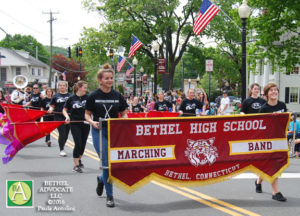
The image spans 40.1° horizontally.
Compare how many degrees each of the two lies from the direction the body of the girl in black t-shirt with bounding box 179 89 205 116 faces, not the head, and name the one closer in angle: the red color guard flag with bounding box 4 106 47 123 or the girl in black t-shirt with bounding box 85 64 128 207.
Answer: the girl in black t-shirt

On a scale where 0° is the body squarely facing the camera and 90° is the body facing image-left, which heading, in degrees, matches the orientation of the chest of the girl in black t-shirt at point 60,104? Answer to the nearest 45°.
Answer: approximately 0°

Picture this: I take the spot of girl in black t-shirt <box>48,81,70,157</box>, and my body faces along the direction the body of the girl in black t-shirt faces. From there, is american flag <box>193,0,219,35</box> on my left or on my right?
on my left

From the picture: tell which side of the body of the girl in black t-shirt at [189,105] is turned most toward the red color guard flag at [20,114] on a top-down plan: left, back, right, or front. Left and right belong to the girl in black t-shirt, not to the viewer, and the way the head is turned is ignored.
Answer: right

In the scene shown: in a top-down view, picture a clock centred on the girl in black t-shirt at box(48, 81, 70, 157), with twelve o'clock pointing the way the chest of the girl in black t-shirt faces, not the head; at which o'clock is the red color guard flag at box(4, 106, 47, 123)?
The red color guard flag is roughly at 4 o'clock from the girl in black t-shirt.

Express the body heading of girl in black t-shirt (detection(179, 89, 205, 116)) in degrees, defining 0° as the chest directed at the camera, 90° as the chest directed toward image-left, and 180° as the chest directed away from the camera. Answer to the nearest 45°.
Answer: approximately 0°

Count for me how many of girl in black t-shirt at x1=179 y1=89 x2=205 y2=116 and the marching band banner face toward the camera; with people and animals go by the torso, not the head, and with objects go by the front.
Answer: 2

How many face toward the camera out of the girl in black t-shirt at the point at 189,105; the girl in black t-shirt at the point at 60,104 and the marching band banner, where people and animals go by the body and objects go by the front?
3

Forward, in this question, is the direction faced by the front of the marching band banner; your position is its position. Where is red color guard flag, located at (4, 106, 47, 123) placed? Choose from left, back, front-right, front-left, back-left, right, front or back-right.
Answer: back-right

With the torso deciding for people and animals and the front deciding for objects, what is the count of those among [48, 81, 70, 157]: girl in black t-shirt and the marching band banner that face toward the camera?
2

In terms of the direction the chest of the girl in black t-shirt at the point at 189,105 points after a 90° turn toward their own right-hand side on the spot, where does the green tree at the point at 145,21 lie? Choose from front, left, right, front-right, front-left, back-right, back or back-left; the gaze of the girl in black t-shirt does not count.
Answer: right
